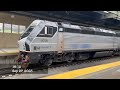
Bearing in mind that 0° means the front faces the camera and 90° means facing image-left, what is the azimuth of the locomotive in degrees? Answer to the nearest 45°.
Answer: approximately 45°
